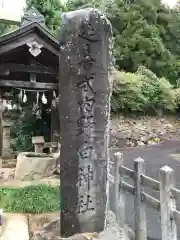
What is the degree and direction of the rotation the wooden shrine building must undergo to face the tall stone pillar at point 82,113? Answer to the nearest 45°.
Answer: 0° — it already faces it

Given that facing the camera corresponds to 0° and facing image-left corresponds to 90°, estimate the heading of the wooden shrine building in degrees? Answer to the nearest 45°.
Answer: approximately 0°
